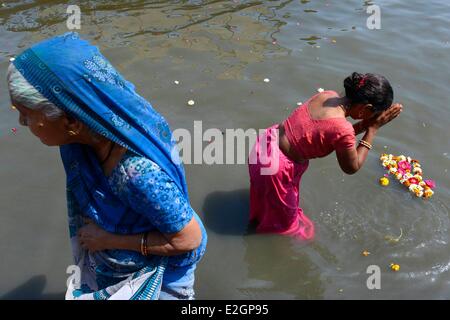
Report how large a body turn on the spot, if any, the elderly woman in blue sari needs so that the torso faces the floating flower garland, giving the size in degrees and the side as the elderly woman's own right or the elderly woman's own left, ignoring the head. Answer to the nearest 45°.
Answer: approximately 135° to the elderly woman's own right

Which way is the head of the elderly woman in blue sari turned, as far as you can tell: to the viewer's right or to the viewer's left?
to the viewer's left

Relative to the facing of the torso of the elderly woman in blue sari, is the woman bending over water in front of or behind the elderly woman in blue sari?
behind

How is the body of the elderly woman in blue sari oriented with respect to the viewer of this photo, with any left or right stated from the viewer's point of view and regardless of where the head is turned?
facing to the left of the viewer
